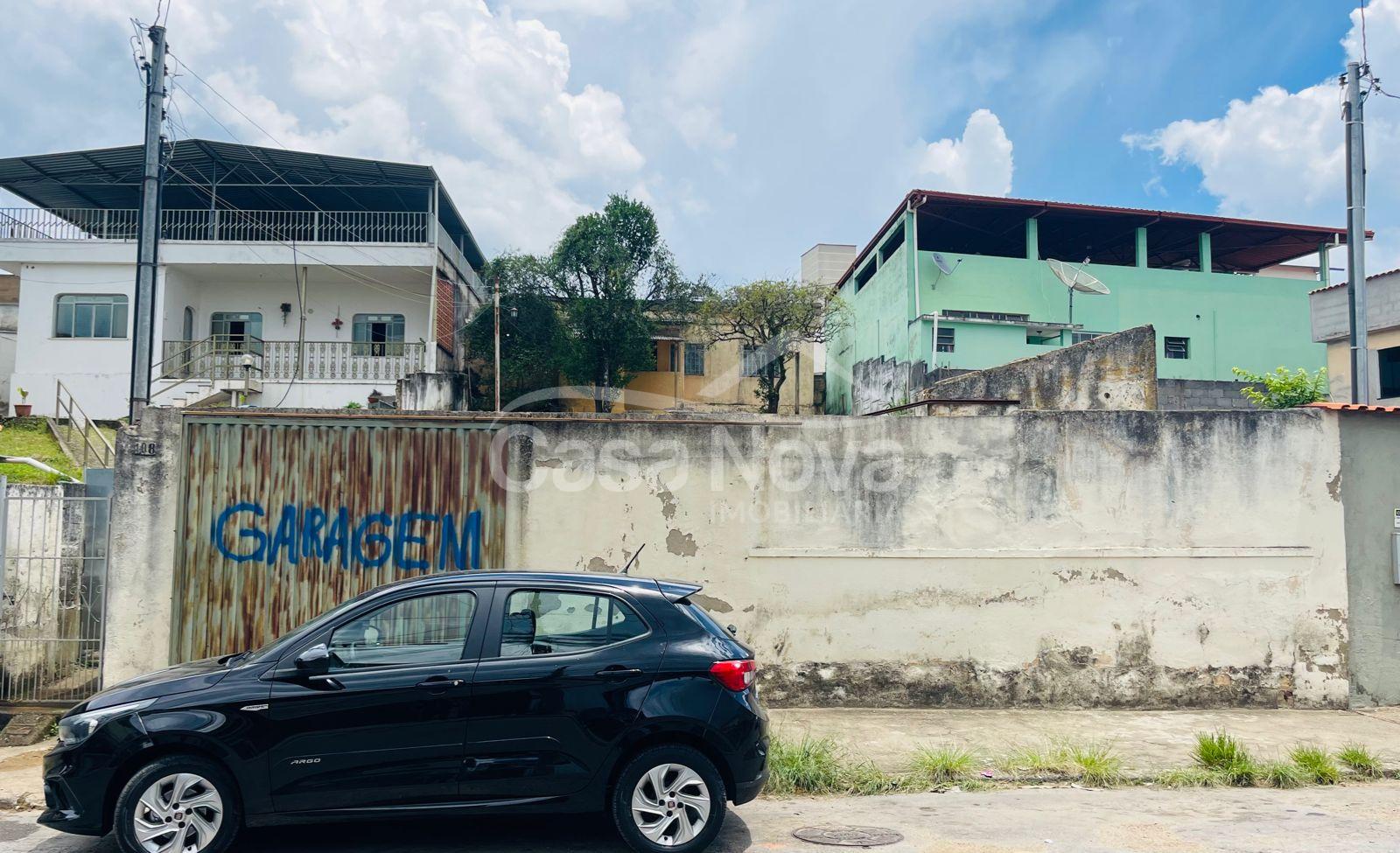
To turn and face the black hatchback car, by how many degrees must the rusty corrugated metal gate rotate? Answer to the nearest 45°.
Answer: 0° — it already faces it

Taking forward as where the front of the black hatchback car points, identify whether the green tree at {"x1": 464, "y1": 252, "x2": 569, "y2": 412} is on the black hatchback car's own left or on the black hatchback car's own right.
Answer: on the black hatchback car's own right

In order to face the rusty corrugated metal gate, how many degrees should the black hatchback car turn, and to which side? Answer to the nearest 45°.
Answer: approximately 90° to its right

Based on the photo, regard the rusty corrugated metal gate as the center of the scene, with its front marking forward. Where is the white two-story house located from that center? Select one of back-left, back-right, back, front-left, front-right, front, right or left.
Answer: back

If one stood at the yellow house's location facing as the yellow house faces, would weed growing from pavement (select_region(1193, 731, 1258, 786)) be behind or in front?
in front

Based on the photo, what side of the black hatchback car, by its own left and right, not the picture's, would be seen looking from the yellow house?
right

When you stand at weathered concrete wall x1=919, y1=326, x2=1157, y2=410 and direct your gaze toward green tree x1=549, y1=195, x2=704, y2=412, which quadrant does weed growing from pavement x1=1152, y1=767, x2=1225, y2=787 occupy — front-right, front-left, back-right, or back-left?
back-left

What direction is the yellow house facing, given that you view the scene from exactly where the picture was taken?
facing the viewer

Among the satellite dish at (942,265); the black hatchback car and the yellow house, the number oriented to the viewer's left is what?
1

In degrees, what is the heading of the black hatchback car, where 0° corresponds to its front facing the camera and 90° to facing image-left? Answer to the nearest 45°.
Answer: approximately 90°

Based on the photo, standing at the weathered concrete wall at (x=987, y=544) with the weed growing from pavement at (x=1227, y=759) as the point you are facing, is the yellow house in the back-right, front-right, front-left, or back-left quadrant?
back-left

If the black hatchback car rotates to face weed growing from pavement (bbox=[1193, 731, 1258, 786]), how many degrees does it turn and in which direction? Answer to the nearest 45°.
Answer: approximately 180°

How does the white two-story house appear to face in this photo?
toward the camera

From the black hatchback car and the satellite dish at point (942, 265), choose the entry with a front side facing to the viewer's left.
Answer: the black hatchback car

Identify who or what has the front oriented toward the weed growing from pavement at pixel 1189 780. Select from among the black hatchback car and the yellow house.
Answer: the yellow house

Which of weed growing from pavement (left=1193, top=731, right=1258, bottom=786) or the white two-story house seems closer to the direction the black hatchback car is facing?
the white two-story house
